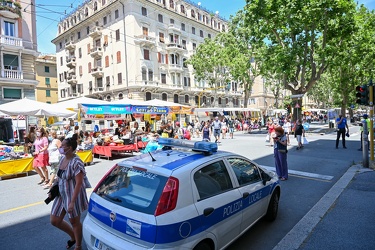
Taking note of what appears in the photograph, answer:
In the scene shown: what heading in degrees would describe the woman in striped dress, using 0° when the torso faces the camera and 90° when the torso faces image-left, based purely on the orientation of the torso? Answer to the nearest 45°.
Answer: approximately 45°

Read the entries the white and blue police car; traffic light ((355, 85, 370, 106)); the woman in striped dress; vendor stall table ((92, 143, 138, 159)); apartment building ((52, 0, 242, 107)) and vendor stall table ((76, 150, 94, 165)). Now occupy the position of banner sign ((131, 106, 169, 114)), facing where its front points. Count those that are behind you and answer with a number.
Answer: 1

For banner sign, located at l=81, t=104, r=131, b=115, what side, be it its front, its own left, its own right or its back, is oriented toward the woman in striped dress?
front

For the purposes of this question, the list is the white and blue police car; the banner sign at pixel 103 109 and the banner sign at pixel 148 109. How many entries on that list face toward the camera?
2

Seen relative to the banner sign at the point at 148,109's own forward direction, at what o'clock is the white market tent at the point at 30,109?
The white market tent is roughly at 2 o'clock from the banner sign.

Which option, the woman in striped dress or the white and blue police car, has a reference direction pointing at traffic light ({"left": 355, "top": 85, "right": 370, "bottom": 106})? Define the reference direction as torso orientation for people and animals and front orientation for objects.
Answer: the white and blue police car

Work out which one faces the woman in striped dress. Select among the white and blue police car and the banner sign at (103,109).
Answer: the banner sign

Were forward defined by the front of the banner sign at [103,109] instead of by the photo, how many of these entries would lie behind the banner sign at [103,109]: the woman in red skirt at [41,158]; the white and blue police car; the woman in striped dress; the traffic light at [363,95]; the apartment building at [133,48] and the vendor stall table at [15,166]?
1

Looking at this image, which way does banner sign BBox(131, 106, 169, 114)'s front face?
toward the camera

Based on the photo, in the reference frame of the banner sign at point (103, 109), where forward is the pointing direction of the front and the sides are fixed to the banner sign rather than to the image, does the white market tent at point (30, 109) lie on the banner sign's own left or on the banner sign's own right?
on the banner sign's own right

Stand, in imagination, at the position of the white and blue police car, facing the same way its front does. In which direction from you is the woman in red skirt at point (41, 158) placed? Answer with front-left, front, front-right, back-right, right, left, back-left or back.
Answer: left

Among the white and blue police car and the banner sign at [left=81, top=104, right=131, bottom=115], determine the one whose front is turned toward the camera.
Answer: the banner sign

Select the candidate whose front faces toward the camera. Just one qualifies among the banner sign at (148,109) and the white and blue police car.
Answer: the banner sign

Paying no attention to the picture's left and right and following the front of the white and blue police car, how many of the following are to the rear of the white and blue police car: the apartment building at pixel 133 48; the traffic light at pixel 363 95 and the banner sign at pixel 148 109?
0

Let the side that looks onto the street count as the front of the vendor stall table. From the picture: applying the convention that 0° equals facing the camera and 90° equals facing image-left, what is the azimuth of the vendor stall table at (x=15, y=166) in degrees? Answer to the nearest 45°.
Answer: approximately 315°

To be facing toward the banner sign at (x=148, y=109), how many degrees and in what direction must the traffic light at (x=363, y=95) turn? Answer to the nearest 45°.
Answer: approximately 45° to its right

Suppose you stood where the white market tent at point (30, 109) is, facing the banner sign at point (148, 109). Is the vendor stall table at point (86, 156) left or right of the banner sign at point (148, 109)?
right

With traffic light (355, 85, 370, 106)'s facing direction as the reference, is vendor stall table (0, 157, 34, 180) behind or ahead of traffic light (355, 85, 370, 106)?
ahead

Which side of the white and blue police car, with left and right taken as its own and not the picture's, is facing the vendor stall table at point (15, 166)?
left
